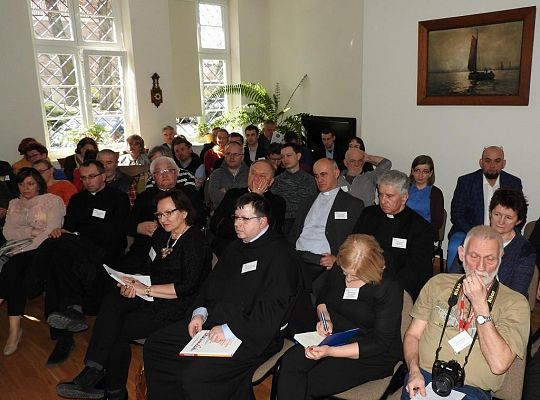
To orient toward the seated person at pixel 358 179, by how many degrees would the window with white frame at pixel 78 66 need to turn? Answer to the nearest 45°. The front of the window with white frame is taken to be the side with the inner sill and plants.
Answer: approximately 45° to its left

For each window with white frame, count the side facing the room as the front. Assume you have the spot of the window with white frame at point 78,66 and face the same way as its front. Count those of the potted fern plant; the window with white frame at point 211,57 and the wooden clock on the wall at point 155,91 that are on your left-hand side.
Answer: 3

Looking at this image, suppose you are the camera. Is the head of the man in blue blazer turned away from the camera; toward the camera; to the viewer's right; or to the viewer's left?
toward the camera

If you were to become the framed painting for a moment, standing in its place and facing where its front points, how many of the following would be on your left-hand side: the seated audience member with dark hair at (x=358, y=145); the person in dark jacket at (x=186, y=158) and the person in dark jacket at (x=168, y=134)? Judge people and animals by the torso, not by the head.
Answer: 0

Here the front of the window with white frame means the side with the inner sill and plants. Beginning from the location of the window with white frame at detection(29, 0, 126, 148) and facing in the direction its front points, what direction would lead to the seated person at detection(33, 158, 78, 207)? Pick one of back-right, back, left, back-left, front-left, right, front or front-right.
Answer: front

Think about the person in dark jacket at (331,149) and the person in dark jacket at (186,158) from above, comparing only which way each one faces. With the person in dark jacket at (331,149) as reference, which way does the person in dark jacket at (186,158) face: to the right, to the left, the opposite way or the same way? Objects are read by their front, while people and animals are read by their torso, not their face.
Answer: the same way

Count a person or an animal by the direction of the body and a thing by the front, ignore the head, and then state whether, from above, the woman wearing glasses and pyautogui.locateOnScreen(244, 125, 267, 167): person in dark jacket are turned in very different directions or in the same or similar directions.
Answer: same or similar directions

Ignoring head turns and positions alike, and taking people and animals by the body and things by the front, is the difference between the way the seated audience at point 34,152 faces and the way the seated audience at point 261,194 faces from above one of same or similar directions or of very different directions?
same or similar directions

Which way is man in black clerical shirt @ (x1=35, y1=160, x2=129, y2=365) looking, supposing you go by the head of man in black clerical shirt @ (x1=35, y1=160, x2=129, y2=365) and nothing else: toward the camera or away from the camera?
toward the camera

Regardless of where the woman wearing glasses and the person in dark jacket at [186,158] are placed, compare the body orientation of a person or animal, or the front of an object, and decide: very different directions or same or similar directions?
same or similar directions

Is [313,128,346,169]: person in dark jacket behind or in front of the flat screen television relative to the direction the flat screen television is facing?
in front

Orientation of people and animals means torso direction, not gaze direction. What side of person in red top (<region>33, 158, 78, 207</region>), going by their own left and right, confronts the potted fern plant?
back

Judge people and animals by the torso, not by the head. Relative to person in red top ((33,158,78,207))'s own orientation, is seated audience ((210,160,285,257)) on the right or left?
on their left

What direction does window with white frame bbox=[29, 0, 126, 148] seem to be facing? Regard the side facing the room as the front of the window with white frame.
toward the camera

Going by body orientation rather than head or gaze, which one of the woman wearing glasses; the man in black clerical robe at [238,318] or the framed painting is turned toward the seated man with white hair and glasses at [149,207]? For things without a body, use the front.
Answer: the framed painting

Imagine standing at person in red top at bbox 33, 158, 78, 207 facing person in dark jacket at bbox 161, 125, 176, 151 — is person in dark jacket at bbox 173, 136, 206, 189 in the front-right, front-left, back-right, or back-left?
front-right

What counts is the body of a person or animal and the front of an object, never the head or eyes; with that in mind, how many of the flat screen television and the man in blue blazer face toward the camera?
2
